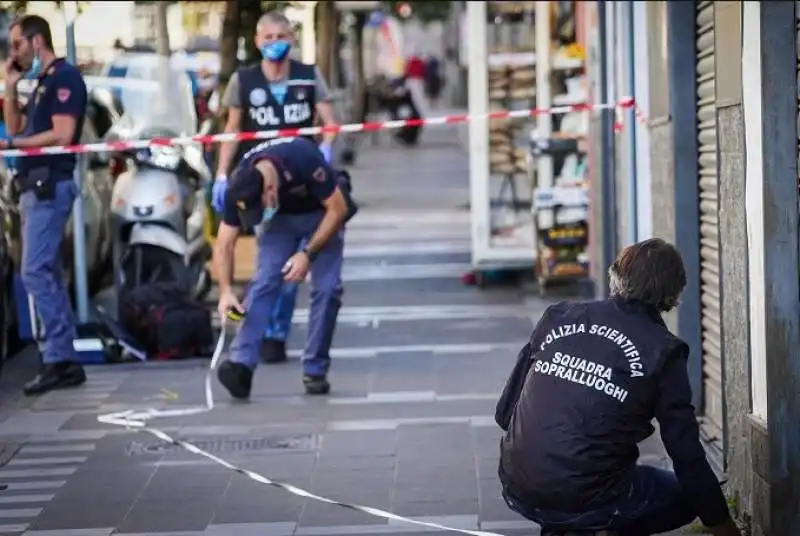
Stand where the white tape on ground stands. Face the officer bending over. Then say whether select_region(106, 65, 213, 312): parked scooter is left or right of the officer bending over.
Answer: left

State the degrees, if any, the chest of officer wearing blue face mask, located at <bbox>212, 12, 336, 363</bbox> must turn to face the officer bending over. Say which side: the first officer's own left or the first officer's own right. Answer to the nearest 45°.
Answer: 0° — they already face them

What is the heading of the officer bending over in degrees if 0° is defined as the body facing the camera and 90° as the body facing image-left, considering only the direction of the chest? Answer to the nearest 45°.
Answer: approximately 45°

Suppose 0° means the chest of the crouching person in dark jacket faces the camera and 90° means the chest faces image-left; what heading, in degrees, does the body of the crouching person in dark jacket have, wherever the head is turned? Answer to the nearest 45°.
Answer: approximately 180°

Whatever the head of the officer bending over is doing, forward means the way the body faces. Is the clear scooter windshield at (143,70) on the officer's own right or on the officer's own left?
on the officer's own right

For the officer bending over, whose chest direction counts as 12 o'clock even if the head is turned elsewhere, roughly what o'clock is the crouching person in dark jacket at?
The crouching person in dark jacket is roughly at 10 o'clock from the officer bending over.
